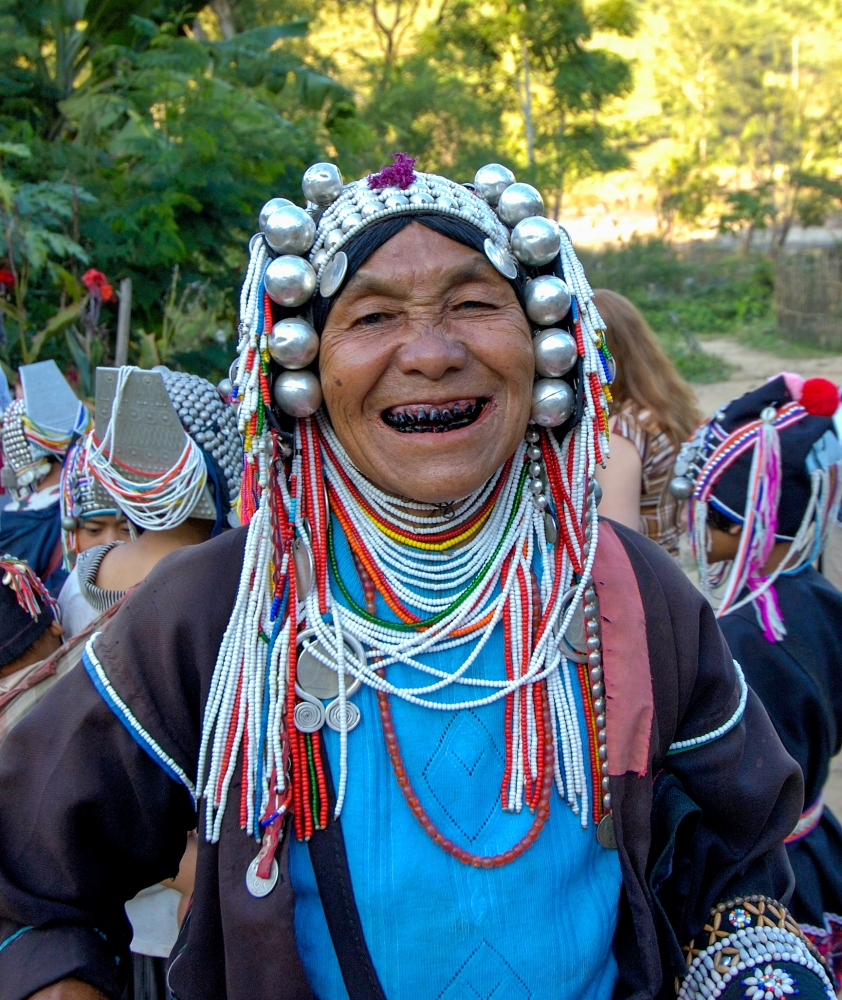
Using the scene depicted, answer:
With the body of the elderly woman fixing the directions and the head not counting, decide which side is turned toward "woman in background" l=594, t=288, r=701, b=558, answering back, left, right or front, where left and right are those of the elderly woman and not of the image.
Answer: back

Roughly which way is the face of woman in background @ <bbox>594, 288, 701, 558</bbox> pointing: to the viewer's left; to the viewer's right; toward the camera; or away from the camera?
away from the camera

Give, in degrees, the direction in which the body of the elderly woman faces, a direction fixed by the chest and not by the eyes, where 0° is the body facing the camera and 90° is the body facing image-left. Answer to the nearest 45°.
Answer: approximately 0°
